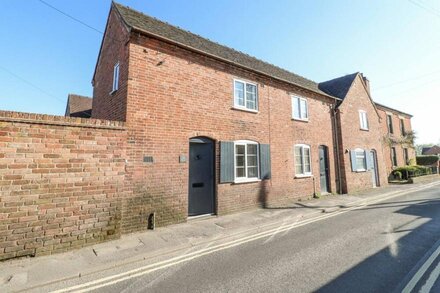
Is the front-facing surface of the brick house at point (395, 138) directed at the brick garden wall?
no

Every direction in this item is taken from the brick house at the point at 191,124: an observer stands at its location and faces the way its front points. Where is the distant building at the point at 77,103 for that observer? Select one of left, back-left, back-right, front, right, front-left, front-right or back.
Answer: back

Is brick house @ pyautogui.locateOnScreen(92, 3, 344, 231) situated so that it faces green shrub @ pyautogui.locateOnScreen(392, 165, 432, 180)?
no

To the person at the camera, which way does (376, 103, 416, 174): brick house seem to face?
facing the viewer and to the right of the viewer

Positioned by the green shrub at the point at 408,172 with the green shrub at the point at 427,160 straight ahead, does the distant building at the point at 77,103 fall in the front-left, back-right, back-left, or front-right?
back-left

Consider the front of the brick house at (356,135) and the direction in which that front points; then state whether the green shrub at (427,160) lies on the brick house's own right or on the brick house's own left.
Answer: on the brick house's own left

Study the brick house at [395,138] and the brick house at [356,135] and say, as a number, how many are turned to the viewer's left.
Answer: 0

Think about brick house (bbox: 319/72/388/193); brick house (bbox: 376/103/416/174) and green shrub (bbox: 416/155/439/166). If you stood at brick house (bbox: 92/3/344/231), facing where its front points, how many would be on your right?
0

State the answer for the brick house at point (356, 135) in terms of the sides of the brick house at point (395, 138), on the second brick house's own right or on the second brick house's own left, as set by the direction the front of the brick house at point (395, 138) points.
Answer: on the second brick house's own right

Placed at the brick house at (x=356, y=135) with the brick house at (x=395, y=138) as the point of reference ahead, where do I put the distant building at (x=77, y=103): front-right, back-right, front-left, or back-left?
back-left

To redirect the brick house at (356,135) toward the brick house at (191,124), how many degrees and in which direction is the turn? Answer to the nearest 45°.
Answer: approximately 90° to its right

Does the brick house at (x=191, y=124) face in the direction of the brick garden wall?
no

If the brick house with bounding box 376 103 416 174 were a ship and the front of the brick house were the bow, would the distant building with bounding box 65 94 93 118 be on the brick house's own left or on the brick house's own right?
on the brick house's own right

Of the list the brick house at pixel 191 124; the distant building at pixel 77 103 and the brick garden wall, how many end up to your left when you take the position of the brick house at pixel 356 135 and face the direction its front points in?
0

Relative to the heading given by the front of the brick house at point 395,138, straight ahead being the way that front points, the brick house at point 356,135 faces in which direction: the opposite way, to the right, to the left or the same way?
the same way

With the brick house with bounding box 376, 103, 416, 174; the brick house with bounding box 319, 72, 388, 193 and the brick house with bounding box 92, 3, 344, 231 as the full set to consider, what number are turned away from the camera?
0

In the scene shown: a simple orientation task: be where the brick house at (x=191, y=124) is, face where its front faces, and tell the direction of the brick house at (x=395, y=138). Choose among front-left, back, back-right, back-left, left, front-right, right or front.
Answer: left
